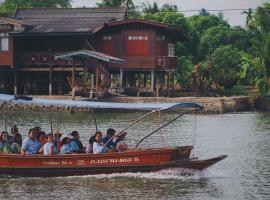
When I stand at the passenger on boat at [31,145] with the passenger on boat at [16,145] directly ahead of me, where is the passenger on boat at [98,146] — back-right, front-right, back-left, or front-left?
back-right

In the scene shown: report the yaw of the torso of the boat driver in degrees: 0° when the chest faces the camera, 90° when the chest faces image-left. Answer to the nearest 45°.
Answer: approximately 270°

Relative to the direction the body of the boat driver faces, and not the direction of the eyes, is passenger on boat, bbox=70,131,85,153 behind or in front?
behind

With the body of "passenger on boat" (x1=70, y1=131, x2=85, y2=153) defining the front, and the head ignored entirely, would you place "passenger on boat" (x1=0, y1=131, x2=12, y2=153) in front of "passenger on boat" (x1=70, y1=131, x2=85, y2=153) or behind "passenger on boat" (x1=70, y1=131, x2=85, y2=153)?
behind

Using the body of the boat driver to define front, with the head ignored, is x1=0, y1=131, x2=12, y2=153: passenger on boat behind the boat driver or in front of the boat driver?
behind

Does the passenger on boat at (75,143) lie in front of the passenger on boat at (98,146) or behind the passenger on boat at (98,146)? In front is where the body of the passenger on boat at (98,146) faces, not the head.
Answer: behind

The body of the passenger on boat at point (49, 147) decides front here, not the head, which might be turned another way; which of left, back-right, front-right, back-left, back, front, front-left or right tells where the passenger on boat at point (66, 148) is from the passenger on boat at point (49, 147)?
front-left

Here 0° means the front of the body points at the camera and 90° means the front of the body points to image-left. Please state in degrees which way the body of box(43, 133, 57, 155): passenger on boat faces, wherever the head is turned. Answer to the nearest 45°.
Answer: approximately 315°

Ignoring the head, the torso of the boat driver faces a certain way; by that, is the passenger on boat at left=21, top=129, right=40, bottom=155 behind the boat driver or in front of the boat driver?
behind

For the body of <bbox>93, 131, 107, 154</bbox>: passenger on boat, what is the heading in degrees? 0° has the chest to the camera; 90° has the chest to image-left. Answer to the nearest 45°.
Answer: approximately 315°

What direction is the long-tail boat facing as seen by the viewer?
to the viewer's right
